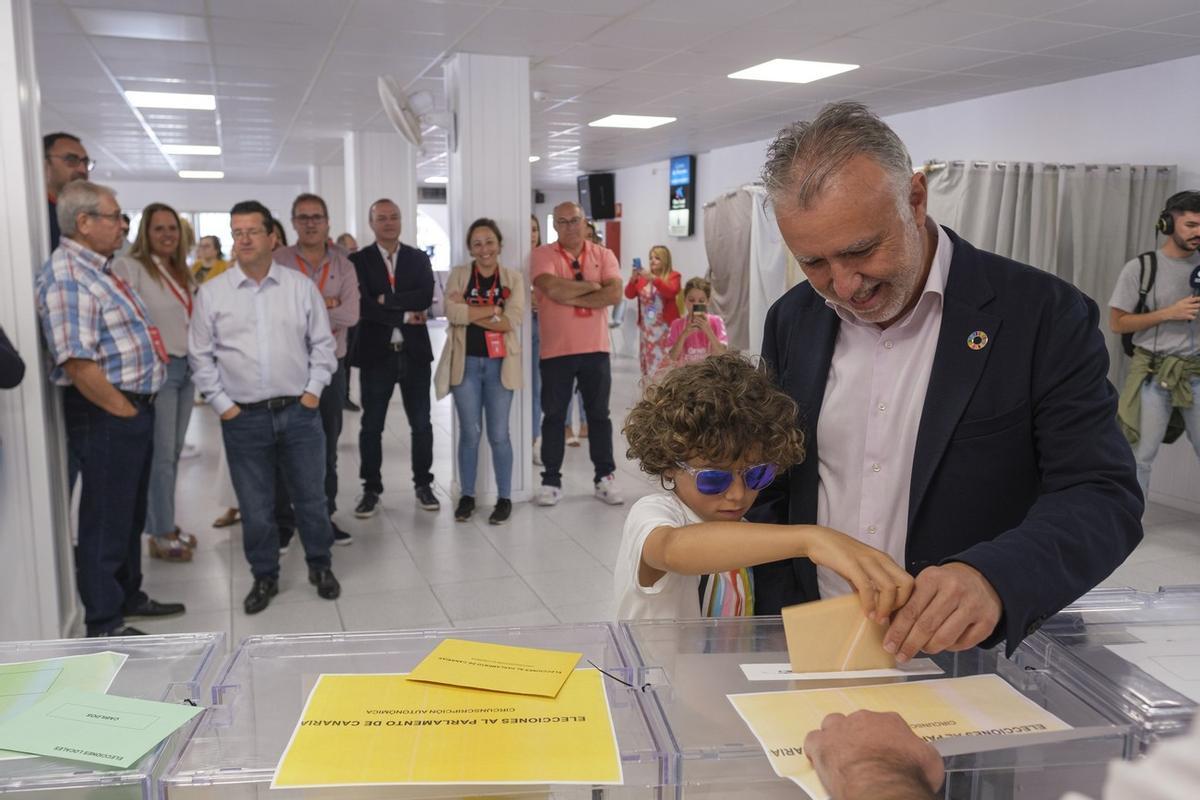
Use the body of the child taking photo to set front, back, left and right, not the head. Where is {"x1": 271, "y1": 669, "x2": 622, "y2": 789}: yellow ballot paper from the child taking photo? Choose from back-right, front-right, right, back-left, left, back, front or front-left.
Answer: front

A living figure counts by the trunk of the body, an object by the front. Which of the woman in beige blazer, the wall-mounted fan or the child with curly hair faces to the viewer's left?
the wall-mounted fan

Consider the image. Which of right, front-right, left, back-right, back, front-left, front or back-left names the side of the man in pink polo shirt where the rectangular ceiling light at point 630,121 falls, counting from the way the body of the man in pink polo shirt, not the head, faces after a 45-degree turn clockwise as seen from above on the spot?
back-right

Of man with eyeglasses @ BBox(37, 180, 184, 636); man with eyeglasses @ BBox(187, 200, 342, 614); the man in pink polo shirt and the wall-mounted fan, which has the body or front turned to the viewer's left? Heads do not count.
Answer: the wall-mounted fan

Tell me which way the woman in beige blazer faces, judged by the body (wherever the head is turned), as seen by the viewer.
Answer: toward the camera

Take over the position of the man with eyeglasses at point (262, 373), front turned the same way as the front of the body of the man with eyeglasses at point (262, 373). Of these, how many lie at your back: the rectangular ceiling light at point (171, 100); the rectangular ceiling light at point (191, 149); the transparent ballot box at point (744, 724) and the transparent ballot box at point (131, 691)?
2

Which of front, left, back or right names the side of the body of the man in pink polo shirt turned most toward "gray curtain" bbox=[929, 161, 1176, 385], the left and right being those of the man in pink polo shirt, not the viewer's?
left

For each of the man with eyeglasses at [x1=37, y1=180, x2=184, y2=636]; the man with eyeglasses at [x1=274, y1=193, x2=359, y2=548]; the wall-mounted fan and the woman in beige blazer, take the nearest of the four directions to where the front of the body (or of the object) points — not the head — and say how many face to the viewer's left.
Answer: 1

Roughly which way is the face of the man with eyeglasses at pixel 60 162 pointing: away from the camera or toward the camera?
toward the camera

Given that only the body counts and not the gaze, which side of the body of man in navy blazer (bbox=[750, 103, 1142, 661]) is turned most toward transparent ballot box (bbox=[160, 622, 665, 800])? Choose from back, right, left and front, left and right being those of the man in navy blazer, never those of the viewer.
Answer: front

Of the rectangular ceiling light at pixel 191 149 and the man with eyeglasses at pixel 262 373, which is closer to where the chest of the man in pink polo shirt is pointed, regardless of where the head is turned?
the man with eyeglasses

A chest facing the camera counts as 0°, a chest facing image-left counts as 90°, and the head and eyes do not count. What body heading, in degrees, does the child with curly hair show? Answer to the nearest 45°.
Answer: approximately 315°

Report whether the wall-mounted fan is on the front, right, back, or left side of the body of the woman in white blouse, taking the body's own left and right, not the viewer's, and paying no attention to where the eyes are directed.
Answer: left

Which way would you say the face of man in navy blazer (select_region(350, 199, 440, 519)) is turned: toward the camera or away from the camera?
toward the camera

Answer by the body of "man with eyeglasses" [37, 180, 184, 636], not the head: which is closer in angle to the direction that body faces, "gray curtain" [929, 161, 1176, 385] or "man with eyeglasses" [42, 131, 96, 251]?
the gray curtain

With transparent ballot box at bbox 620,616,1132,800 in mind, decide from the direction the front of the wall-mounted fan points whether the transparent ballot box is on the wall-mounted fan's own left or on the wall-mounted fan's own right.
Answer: on the wall-mounted fan's own left

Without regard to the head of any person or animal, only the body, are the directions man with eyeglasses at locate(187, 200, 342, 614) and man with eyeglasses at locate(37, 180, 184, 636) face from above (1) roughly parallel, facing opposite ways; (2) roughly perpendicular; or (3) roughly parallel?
roughly perpendicular

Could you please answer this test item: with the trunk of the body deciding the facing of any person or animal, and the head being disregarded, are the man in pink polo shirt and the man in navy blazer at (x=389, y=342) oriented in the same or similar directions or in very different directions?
same or similar directions

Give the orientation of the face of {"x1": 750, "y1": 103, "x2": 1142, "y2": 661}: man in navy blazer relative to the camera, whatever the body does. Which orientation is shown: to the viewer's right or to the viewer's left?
to the viewer's left

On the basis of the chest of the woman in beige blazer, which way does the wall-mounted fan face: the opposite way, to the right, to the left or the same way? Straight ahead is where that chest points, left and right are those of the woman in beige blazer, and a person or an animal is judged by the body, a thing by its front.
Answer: to the right

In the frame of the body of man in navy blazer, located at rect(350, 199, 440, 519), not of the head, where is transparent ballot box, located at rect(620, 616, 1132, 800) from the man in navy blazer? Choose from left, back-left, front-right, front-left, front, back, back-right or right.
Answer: front
